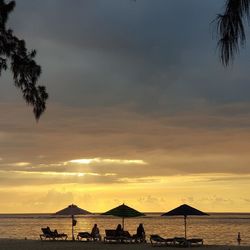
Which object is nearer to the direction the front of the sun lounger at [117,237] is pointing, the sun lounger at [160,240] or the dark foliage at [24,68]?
the sun lounger
